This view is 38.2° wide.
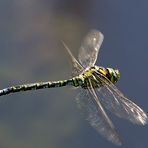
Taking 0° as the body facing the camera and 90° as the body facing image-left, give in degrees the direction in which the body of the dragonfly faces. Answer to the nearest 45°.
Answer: approximately 270°
